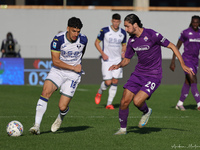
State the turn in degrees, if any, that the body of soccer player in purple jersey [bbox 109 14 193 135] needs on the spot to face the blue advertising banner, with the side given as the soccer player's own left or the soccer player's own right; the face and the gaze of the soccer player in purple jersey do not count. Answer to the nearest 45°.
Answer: approximately 90° to the soccer player's own right

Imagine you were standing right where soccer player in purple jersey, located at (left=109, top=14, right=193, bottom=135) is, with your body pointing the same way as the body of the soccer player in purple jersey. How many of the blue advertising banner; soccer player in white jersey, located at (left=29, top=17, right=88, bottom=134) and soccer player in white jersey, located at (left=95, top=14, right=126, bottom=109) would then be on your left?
0

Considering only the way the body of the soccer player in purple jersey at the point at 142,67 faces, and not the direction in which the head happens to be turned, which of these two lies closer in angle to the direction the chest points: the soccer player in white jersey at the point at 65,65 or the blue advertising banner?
the soccer player in white jersey

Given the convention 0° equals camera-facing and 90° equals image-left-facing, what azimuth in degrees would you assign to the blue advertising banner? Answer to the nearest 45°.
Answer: approximately 0°

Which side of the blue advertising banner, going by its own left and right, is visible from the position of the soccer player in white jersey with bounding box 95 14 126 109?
front

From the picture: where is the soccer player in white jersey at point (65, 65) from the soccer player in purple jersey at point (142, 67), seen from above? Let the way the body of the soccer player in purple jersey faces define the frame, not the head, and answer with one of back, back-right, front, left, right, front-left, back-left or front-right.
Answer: front-right

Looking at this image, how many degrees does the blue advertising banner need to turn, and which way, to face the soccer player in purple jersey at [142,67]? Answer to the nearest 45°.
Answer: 0° — it already faces them

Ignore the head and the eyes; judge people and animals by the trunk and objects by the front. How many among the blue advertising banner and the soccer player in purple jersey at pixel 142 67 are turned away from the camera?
0

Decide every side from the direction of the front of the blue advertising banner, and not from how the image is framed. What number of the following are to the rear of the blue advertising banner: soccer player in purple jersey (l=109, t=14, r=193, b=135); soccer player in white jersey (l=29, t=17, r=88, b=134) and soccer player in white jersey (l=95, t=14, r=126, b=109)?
0

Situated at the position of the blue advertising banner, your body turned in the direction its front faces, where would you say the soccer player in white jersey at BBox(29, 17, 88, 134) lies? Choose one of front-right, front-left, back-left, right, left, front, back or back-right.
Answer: front

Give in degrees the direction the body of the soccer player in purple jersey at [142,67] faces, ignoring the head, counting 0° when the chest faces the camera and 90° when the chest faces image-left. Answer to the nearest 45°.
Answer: approximately 45°

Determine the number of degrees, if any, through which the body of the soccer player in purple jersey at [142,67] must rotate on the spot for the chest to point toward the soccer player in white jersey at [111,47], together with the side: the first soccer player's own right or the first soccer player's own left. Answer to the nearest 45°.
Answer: approximately 135° to the first soccer player's own right
